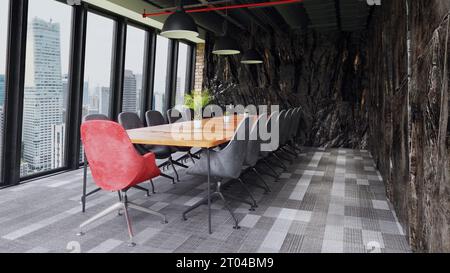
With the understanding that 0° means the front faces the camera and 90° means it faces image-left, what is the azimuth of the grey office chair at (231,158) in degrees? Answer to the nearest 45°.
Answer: approximately 90°

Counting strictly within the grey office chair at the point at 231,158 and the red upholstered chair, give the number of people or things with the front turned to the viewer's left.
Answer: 1

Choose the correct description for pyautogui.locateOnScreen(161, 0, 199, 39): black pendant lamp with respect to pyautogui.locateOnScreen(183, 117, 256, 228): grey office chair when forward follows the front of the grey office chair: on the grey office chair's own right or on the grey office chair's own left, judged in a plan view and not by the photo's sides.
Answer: on the grey office chair's own right

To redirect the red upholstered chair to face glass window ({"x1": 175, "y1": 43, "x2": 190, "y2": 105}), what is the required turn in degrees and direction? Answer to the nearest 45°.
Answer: approximately 45° to its left

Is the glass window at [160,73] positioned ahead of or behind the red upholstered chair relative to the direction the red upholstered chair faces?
ahead

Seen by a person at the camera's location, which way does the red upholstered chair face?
facing away from the viewer and to the right of the viewer

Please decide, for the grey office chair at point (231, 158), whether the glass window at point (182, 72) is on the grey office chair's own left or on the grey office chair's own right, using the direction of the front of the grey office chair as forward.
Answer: on the grey office chair's own right

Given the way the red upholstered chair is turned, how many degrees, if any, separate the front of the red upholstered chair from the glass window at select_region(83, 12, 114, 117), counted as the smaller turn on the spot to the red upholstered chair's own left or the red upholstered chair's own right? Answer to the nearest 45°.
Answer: approximately 45° to the red upholstered chair's own left

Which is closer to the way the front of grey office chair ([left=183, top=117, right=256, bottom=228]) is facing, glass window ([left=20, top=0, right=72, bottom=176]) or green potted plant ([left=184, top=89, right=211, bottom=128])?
the glass window
